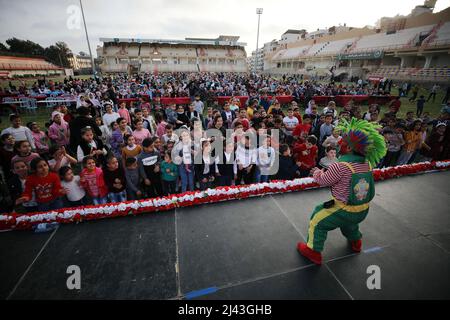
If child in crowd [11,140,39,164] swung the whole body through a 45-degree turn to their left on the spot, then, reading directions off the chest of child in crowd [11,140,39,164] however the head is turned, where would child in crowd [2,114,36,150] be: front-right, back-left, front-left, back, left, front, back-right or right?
left

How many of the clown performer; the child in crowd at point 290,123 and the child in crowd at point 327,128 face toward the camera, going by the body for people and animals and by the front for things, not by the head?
2

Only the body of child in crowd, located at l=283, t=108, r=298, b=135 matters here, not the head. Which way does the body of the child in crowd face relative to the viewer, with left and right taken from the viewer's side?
facing the viewer

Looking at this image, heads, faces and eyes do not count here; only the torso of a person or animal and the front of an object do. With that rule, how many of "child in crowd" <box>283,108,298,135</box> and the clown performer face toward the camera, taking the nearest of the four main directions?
1

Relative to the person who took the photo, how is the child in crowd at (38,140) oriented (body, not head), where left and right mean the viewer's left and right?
facing the viewer and to the right of the viewer

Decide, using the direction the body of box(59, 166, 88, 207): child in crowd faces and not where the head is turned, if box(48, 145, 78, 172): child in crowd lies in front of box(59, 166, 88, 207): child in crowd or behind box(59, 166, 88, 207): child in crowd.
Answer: behind

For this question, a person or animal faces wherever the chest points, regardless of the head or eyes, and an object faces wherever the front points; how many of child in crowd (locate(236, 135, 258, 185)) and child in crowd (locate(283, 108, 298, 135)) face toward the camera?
2

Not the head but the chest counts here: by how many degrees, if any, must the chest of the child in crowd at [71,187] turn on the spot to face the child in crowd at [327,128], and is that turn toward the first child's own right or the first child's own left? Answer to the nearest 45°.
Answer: approximately 45° to the first child's own left

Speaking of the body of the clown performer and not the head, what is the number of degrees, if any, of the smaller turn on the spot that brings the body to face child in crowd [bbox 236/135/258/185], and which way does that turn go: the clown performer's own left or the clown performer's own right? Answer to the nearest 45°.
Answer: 0° — they already face them

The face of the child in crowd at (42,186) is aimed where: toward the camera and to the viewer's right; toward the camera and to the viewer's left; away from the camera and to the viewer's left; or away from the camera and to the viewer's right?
toward the camera and to the viewer's right
